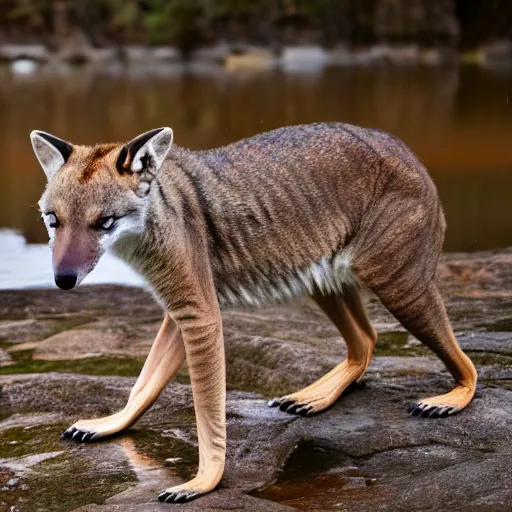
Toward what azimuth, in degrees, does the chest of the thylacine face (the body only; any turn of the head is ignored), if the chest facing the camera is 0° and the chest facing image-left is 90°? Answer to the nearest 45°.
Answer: approximately 45°
